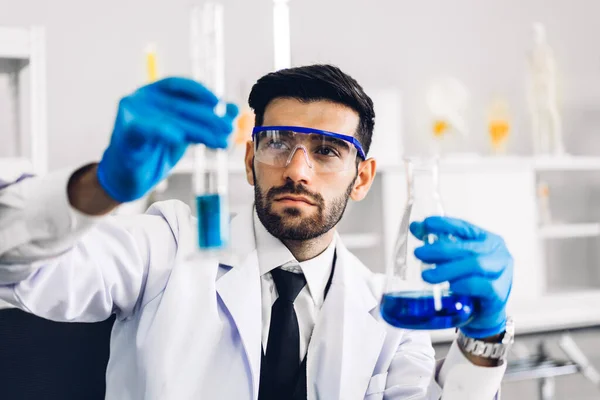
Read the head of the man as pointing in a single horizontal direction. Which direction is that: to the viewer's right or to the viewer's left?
to the viewer's left

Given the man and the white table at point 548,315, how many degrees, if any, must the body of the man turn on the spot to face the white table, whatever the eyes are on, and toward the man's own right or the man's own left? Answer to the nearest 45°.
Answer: approximately 135° to the man's own left

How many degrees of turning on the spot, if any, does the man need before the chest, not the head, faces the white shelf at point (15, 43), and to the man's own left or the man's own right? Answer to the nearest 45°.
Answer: approximately 135° to the man's own right

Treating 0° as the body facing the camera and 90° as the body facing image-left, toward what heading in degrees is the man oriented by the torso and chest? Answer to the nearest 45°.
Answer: approximately 0°

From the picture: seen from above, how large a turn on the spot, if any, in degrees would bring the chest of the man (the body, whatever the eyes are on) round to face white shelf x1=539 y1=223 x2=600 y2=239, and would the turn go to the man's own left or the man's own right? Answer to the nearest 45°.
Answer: approximately 135° to the man's own left

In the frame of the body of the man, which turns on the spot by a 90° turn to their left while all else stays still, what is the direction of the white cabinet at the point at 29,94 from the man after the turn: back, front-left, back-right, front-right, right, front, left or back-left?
back-left

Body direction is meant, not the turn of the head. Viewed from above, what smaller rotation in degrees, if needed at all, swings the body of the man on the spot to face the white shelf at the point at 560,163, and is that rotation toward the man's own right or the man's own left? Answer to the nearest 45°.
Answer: approximately 135° to the man's own left
